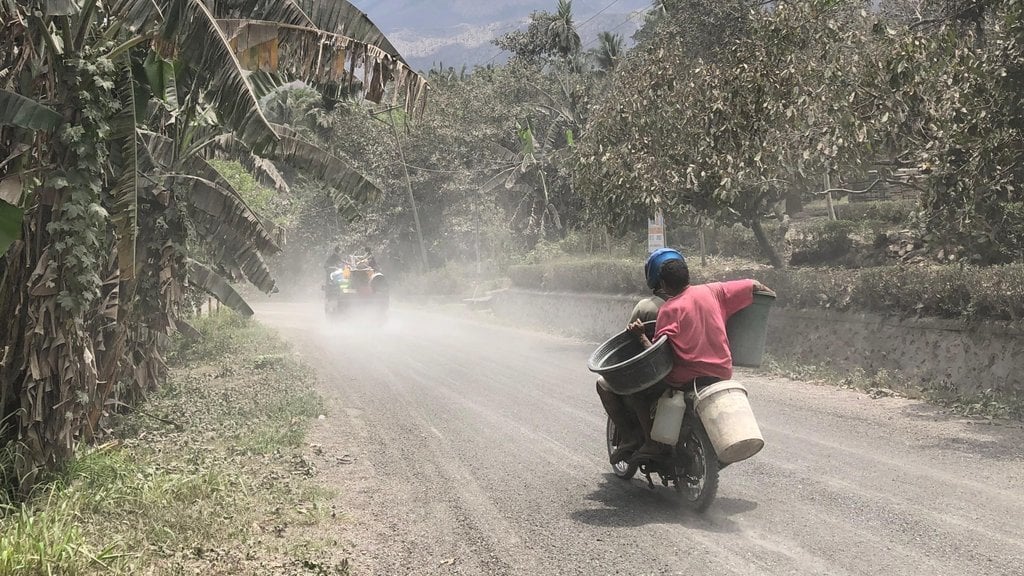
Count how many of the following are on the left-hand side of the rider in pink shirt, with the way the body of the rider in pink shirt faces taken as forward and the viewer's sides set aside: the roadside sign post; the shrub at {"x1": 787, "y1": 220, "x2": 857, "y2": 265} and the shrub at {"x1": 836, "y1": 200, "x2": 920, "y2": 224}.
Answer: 0

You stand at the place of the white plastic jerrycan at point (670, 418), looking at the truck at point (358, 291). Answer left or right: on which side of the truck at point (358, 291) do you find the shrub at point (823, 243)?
right

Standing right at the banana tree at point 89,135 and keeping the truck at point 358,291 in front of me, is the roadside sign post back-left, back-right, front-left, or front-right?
front-right

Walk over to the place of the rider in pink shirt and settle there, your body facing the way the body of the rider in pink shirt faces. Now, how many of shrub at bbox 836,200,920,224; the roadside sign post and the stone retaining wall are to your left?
0

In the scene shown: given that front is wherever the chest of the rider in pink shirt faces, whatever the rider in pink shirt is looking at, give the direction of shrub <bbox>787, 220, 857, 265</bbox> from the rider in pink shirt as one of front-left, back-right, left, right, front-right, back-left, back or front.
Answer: front-right

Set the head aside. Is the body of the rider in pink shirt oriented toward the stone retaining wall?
no

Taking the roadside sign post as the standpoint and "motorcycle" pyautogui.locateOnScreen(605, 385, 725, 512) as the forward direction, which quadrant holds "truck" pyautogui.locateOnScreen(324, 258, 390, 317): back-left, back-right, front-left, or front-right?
back-right

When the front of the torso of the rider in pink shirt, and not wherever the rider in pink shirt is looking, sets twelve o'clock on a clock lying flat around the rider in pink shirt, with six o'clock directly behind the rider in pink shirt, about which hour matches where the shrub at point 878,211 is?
The shrub is roughly at 2 o'clock from the rider in pink shirt.

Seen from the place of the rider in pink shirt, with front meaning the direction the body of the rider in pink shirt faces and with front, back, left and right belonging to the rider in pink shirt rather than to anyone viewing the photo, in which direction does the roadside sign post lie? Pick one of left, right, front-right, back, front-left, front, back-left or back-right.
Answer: front-right

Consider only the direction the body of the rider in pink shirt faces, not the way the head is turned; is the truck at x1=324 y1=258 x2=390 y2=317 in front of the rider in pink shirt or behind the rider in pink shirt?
in front

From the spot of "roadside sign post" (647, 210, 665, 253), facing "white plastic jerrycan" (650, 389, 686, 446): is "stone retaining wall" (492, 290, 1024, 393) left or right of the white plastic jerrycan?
left

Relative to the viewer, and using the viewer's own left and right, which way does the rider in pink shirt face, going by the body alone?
facing away from the viewer and to the left of the viewer

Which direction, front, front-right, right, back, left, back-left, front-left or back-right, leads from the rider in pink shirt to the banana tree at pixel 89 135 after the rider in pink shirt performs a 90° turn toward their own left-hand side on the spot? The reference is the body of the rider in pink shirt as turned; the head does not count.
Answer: front-right
